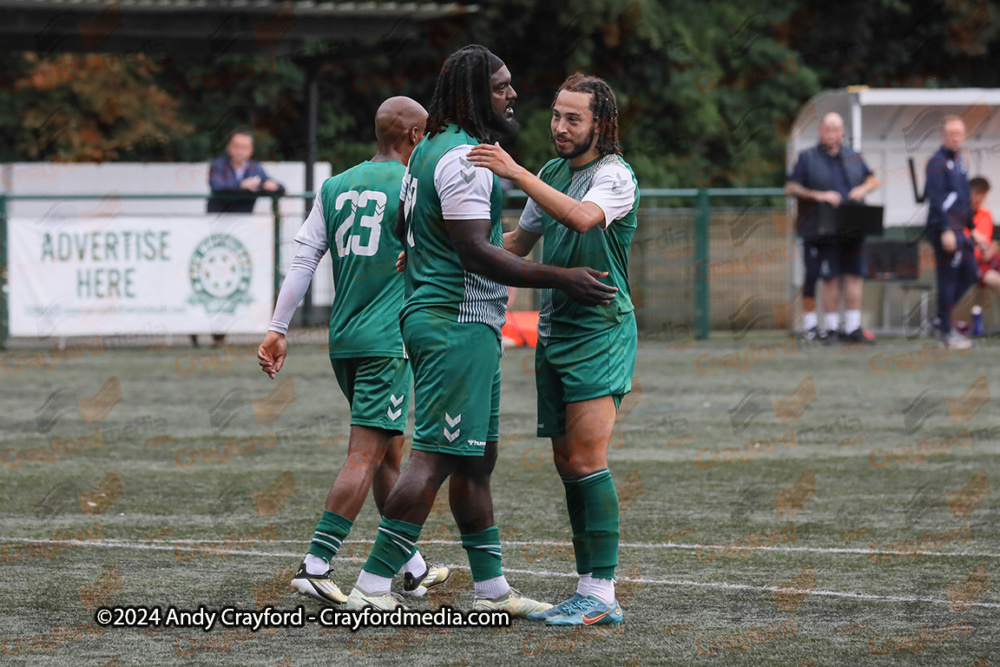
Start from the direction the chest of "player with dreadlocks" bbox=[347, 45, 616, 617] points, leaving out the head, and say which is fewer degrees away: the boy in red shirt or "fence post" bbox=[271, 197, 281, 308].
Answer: the boy in red shirt

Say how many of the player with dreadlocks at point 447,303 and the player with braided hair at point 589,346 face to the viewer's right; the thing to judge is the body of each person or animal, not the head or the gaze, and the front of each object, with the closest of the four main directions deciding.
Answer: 1

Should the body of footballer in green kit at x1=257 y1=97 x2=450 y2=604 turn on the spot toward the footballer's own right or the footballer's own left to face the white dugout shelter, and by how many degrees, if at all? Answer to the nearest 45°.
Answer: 0° — they already face it

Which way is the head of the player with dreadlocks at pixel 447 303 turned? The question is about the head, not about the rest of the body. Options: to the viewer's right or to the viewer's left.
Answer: to the viewer's right

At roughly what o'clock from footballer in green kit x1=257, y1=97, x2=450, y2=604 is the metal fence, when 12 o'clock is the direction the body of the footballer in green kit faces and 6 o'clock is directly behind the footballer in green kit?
The metal fence is roughly at 11 o'clock from the footballer in green kit.

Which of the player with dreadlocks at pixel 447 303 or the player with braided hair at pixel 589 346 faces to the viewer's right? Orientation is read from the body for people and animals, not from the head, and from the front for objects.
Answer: the player with dreadlocks

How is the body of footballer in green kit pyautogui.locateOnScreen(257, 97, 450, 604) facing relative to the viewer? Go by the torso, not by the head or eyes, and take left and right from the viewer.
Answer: facing away from the viewer and to the right of the viewer

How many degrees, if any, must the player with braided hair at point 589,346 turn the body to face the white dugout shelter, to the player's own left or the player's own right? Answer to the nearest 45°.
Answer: approximately 135° to the player's own right

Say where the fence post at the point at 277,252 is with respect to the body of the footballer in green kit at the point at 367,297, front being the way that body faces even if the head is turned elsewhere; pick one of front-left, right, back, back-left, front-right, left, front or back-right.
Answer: front-left

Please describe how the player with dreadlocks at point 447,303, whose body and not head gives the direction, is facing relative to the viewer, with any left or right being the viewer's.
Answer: facing to the right of the viewer
